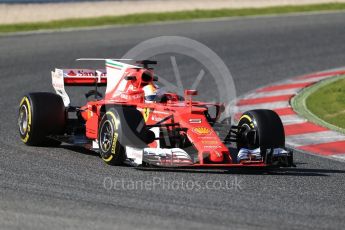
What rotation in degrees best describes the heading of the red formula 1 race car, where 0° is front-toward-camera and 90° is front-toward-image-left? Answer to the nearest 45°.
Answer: approximately 315°
